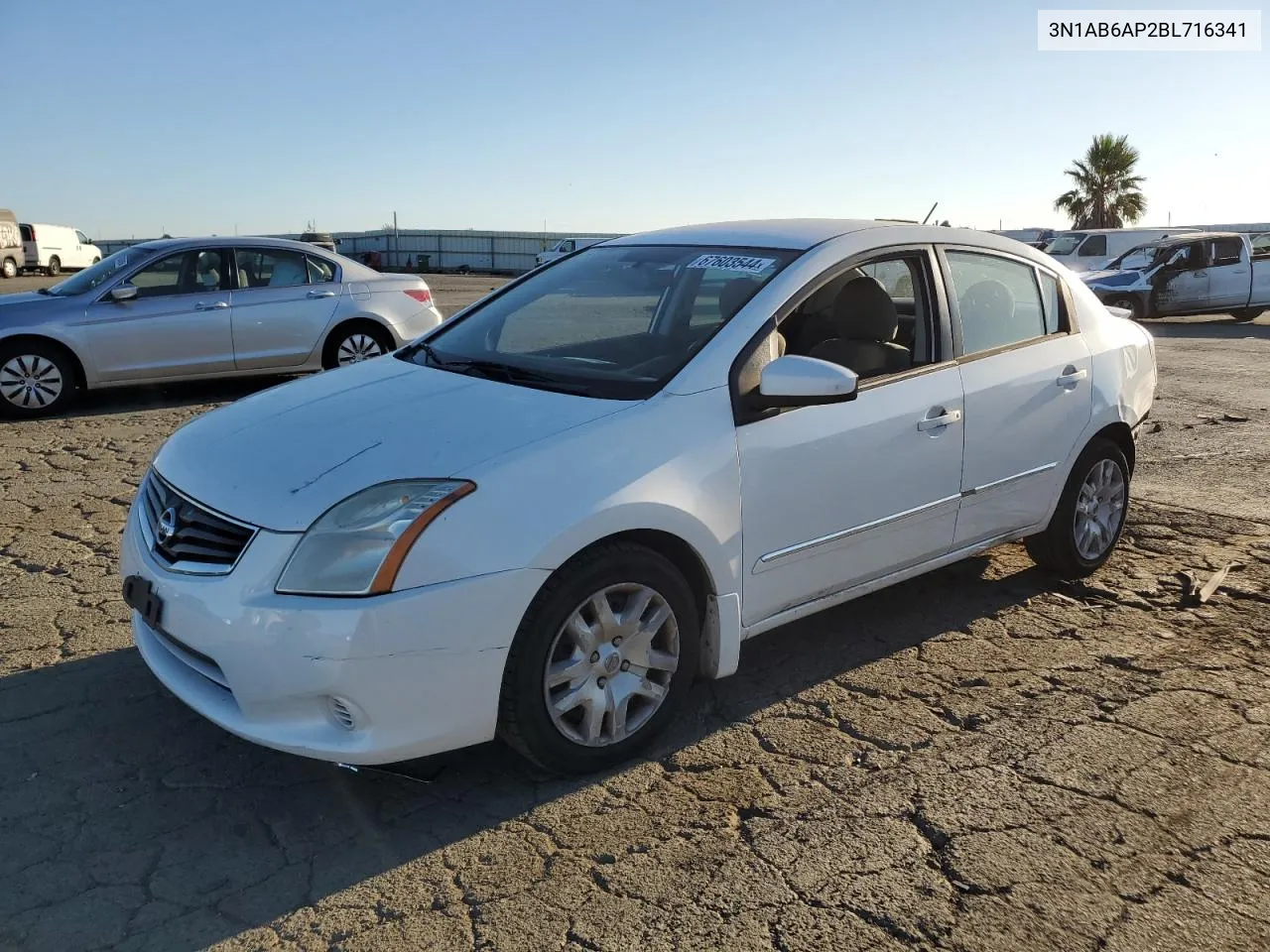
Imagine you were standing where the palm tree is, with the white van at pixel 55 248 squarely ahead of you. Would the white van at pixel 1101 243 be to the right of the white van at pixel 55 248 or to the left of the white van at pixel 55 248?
left

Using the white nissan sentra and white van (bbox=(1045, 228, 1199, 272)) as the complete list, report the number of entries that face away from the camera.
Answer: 0

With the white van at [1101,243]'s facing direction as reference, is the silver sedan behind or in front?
in front

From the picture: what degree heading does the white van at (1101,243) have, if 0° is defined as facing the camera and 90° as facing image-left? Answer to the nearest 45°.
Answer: approximately 45°

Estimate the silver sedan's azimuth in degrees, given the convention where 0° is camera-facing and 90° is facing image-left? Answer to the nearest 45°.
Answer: approximately 90°

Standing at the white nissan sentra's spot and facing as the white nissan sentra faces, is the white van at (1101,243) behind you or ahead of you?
behind

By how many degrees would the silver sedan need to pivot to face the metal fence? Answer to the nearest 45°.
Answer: approximately 90° to its right

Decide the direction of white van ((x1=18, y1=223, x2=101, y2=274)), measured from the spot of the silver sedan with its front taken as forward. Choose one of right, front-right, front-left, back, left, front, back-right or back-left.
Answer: right

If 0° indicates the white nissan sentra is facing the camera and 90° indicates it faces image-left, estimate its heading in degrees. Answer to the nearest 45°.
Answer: approximately 45°

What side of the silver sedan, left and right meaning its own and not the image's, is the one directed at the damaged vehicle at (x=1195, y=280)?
back

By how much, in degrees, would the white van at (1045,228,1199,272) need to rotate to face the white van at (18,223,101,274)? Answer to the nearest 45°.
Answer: approximately 45° to its right
